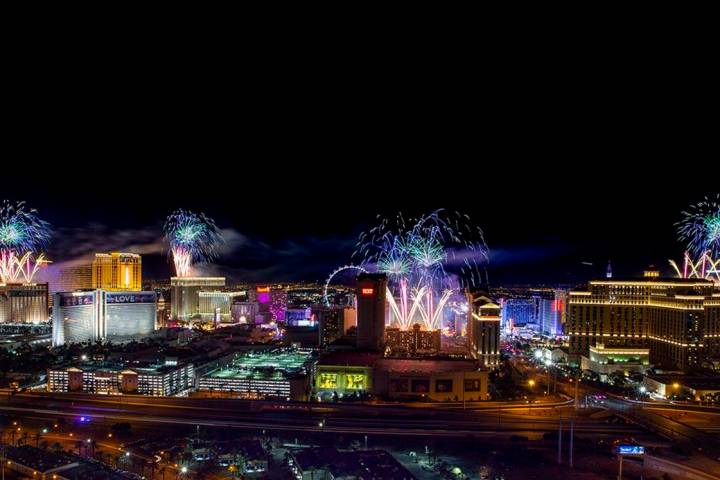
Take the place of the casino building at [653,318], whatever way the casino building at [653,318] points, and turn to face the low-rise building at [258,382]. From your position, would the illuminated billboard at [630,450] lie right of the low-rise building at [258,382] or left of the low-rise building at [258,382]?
left

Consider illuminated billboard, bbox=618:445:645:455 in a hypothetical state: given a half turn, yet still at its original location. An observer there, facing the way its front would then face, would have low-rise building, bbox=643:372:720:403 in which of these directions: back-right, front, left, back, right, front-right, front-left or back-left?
front

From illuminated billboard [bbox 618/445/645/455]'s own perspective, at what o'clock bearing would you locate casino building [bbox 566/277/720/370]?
The casino building is roughly at 6 o'clock from the illuminated billboard.

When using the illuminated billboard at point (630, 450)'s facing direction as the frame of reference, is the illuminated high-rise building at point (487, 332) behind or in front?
behind

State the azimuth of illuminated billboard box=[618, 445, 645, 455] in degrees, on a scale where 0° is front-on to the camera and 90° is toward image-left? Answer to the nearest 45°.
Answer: approximately 0°

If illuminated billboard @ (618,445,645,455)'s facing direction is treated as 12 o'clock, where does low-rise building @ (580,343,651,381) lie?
The low-rise building is roughly at 6 o'clock from the illuminated billboard.

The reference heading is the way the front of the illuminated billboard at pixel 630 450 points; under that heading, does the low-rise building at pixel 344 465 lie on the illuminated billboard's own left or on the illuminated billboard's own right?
on the illuminated billboard's own right
